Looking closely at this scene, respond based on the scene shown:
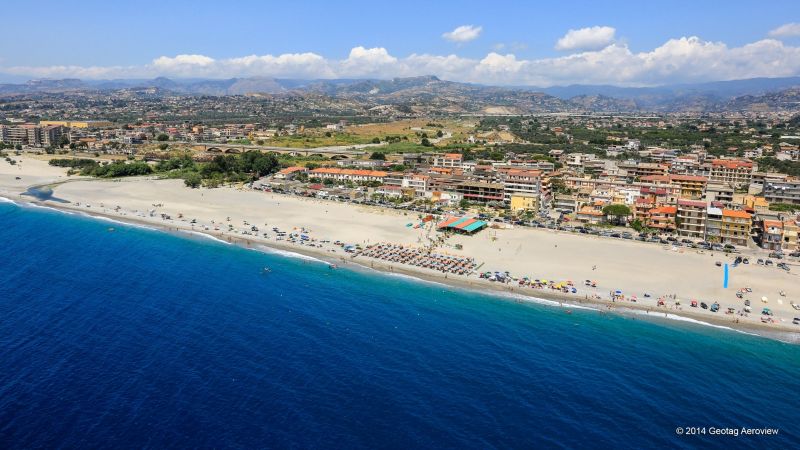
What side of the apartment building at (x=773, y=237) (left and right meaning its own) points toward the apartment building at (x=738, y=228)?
right

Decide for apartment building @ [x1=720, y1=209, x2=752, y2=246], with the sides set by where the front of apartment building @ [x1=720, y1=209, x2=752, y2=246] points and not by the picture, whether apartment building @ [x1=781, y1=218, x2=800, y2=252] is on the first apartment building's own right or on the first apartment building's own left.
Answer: on the first apartment building's own left

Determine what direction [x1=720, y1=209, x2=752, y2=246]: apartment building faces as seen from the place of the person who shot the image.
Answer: facing the viewer

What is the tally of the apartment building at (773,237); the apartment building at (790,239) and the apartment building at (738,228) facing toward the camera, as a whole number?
3

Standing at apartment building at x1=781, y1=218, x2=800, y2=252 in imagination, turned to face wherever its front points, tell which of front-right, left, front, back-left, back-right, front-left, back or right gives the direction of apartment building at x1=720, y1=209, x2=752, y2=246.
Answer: right

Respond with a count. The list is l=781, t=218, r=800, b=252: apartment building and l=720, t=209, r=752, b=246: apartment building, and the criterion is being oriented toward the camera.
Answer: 2

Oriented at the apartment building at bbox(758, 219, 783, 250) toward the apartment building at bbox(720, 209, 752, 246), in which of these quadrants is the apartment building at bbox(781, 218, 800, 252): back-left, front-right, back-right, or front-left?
back-right

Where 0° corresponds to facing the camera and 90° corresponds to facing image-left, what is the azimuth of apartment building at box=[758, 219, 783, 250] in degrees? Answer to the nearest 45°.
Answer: approximately 0°

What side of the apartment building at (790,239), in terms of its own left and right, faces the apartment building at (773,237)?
right

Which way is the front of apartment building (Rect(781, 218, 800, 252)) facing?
toward the camera
